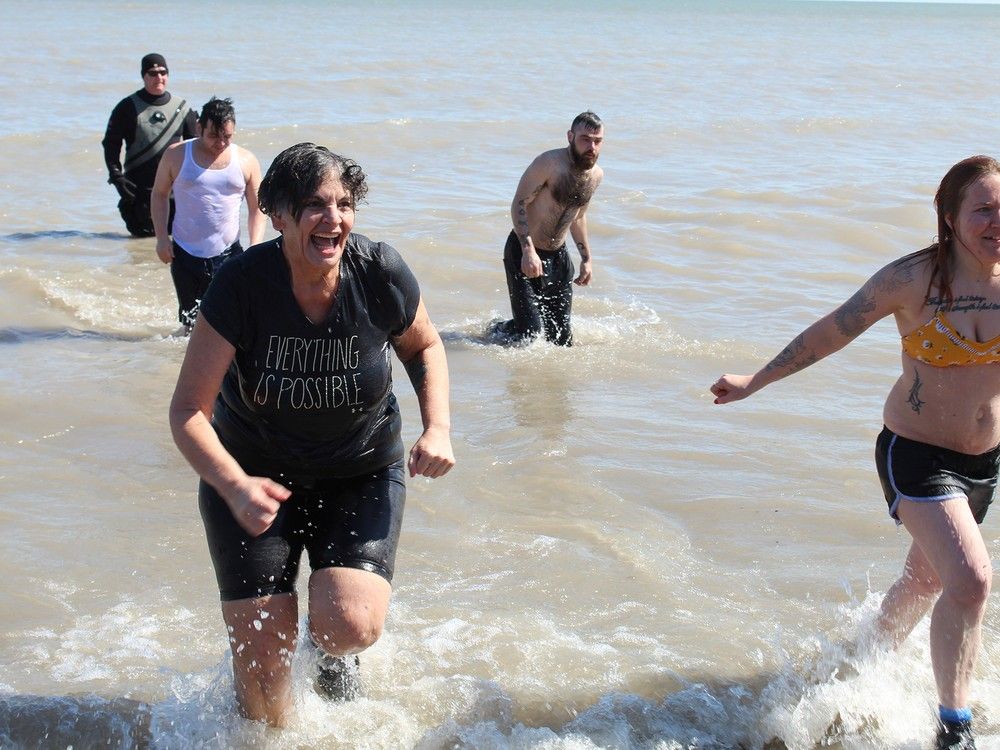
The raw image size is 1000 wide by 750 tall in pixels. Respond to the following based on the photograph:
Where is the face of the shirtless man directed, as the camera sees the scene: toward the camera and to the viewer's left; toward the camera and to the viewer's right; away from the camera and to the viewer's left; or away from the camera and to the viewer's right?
toward the camera and to the viewer's right

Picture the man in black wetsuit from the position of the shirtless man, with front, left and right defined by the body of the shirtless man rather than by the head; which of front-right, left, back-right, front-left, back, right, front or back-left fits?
back

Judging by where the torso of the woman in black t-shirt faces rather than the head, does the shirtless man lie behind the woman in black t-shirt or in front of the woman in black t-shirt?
behind

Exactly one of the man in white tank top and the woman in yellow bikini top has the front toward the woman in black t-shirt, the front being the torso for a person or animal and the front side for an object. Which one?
the man in white tank top

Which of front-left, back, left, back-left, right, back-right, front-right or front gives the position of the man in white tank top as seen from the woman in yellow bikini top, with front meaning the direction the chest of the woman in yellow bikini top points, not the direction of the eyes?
back

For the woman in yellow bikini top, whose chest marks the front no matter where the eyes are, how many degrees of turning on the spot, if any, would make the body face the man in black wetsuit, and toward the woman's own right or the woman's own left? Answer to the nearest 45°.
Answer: approximately 180°

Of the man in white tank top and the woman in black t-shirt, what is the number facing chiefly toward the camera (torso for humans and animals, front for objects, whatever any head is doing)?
2

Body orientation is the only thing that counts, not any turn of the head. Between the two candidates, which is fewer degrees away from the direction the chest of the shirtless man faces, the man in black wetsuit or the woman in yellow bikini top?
the woman in yellow bikini top

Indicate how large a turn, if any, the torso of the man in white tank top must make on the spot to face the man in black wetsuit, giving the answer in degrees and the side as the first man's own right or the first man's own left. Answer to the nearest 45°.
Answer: approximately 180°

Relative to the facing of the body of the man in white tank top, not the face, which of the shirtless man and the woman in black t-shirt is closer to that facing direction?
the woman in black t-shirt
